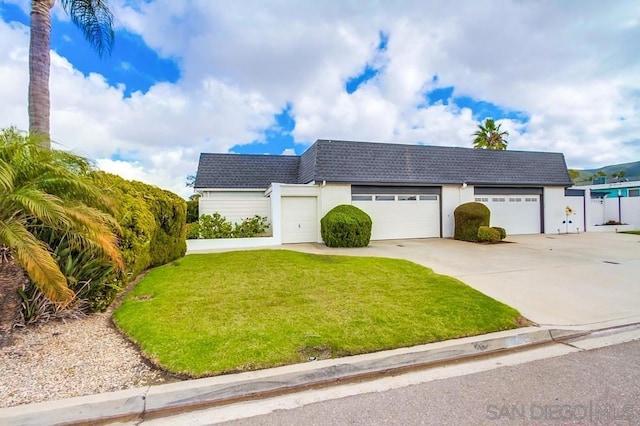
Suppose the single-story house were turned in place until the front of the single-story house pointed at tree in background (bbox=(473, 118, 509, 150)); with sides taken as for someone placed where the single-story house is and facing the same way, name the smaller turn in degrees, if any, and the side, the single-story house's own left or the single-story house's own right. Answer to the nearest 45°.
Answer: approximately 135° to the single-story house's own left

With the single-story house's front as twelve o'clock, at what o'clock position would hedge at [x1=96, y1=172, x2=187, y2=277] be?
The hedge is roughly at 1 o'clock from the single-story house.

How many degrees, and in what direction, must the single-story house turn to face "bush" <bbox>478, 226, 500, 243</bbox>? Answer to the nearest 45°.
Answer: approximately 90° to its left

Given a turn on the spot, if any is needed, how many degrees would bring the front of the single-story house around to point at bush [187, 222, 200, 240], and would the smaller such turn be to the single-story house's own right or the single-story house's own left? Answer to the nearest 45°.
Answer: approximately 45° to the single-story house's own right

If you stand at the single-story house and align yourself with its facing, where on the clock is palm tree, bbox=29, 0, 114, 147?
The palm tree is roughly at 1 o'clock from the single-story house.

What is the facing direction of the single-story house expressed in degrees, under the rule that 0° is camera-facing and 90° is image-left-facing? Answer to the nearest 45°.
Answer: approximately 0°

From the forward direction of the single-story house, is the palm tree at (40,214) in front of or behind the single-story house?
in front

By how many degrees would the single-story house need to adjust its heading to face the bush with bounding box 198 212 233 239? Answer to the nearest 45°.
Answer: approximately 45° to its right

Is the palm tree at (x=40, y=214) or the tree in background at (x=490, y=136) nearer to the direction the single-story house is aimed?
the palm tree

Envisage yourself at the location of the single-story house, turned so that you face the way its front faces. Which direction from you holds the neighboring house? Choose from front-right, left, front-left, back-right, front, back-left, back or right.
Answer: back-left
